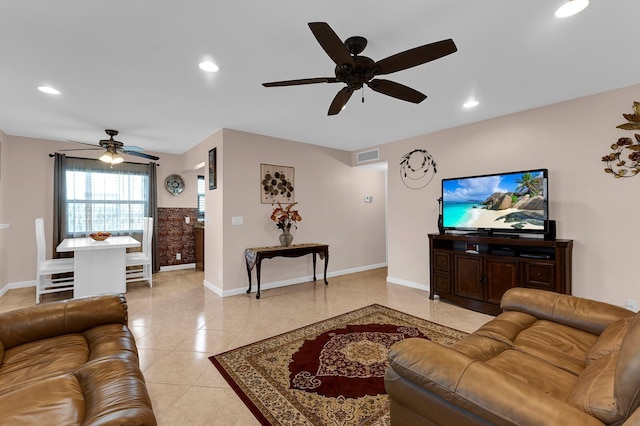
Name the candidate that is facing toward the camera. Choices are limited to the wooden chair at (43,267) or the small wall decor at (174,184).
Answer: the small wall decor

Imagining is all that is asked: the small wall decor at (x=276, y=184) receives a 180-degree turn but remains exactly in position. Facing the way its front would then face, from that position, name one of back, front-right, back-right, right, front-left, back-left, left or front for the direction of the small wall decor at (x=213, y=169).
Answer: front-left

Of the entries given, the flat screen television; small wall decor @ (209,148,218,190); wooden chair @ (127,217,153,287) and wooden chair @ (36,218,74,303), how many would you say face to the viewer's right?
1

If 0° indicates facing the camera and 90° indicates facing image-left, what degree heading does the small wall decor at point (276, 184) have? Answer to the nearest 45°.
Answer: approximately 315°

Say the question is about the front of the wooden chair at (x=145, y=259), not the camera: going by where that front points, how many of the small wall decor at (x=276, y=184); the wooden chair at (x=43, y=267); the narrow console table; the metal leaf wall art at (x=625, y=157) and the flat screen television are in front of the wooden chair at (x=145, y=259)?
1

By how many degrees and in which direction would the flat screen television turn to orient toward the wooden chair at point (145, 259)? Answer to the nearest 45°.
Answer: approximately 45° to its right

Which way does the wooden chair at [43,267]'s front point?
to the viewer's right

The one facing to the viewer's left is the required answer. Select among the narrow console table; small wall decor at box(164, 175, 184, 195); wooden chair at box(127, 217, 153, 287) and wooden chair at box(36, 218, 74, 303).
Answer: wooden chair at box(127, 217, 153, 287)

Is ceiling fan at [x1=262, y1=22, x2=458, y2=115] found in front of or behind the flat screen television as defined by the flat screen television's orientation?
in front

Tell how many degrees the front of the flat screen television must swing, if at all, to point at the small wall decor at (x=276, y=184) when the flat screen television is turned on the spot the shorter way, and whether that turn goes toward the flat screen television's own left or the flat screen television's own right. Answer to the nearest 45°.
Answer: approximately 45° to the flat screen television's own right

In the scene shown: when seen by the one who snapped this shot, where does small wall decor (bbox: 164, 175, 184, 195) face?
facing the viewer

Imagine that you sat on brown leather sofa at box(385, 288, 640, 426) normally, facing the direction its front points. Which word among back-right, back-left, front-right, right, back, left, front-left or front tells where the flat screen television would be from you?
front-right

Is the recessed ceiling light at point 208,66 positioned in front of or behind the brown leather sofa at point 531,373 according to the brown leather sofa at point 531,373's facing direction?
in front

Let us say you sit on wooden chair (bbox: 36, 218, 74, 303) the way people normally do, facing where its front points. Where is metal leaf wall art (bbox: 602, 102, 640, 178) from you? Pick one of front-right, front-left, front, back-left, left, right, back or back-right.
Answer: front-right

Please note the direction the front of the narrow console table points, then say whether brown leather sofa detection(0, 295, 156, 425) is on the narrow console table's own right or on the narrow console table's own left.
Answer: on the narrow console table's own right

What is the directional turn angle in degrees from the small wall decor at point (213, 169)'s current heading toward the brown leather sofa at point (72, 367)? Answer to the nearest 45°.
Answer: approximately 90° to its left

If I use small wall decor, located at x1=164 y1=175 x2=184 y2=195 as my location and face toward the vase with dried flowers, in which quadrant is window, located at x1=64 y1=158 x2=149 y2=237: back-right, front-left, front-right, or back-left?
back-right

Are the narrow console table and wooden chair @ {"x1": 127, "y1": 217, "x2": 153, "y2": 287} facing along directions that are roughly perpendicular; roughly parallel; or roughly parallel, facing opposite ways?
roughly perpendicular
